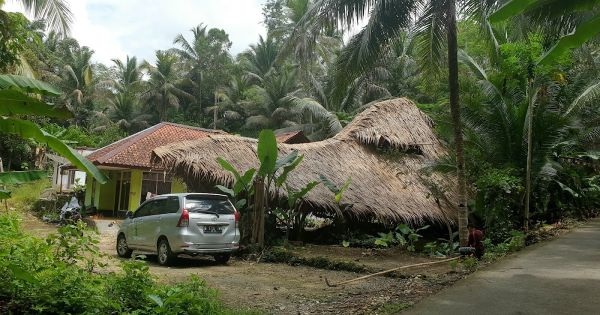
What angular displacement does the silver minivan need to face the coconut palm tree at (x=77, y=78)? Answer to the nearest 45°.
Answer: approximately 45° to its right

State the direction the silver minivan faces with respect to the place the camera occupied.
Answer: facing away from the viewer and to the left of the viewer

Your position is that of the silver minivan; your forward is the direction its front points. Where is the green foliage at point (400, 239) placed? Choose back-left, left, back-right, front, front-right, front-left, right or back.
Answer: back-right

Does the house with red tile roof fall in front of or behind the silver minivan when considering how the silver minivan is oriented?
in front

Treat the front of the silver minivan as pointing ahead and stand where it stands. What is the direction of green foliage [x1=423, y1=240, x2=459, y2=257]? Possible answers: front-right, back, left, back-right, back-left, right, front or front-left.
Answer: back-right

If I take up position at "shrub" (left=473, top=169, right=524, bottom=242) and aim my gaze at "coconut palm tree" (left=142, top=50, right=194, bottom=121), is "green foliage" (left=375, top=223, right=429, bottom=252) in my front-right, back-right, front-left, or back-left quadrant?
front-left

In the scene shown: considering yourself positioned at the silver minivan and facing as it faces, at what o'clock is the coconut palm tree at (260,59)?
The coconut palm tree is roughly at 2 o'clock from the silver minivan.
